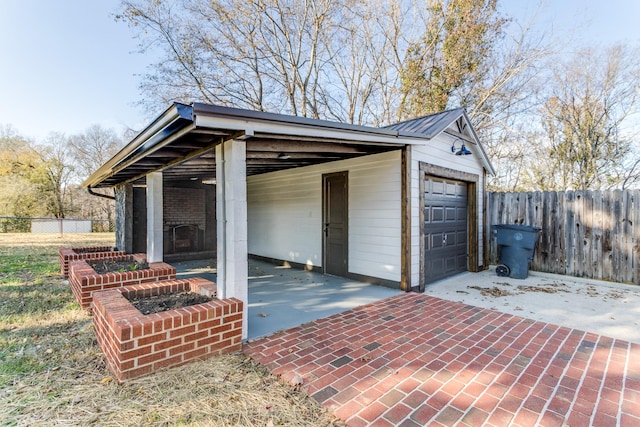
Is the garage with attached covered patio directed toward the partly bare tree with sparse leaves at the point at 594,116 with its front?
no

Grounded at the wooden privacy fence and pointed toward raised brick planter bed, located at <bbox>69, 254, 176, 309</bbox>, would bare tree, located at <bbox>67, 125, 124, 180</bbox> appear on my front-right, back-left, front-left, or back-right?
front-right

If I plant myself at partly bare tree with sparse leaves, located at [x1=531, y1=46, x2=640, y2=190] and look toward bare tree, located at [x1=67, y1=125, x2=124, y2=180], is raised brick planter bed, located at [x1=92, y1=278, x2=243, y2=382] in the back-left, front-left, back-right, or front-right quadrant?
front-left

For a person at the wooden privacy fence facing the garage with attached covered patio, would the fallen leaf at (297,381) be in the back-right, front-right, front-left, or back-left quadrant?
front-left

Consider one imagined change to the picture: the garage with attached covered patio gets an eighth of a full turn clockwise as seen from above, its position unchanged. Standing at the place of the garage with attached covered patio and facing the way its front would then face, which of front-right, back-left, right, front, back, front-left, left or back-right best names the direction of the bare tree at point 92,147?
back-right

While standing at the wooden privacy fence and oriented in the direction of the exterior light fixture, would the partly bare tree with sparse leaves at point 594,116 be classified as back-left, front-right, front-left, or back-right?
back-right
